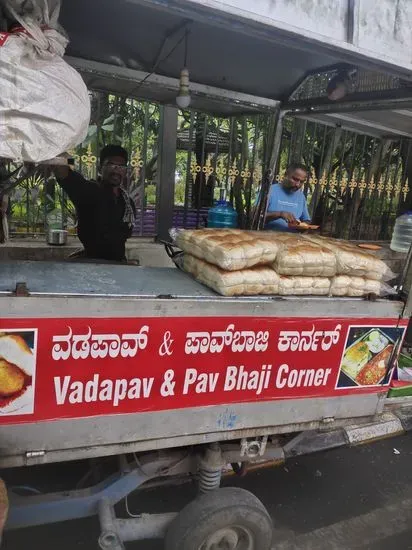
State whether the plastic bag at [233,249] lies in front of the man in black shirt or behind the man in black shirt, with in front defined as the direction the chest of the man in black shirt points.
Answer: in front

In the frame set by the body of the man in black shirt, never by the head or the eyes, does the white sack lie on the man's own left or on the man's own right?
on the man's own right

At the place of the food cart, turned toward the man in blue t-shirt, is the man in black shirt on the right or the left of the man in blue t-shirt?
left

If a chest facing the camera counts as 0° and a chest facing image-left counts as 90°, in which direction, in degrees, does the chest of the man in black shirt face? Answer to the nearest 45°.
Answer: approximately 315°

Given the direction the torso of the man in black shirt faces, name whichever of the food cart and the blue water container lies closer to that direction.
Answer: the food cart
